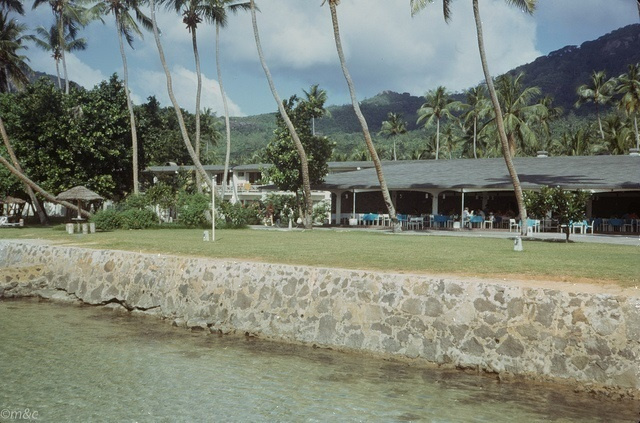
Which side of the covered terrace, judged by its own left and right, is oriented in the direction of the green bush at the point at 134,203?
right

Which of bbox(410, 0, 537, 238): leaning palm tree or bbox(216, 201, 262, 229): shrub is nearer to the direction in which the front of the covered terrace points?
the leaning palm tree

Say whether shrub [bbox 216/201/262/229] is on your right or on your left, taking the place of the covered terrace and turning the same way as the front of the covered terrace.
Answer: on your right

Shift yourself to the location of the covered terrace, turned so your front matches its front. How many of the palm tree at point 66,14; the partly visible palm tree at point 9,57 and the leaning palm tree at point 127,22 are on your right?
3

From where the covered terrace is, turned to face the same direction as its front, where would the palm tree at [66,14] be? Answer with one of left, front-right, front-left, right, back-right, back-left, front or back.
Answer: right

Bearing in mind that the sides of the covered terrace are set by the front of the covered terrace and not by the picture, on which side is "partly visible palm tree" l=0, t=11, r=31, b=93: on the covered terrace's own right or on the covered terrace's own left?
on the covered terrace's own right

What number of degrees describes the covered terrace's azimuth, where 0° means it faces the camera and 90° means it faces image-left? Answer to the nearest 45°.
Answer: approximately 0°

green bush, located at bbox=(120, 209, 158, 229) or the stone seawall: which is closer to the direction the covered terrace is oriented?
the stone seawall

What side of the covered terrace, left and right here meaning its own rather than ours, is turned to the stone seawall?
front

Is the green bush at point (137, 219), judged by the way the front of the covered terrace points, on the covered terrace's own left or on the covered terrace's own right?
on the covered terrace's own right
